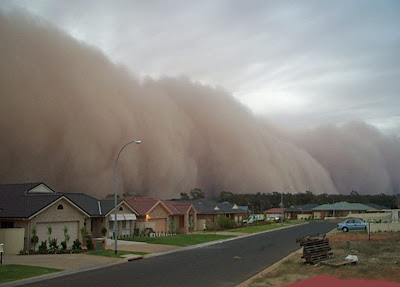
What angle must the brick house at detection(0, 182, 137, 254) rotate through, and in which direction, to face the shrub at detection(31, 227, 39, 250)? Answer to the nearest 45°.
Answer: approximately 45° to its right

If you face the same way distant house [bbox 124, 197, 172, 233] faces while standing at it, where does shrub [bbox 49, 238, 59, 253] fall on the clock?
The shrub is roughly at 2 o'clock from the distant house.

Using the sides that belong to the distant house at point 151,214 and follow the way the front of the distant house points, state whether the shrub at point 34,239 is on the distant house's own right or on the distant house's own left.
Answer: on the distant house's own right

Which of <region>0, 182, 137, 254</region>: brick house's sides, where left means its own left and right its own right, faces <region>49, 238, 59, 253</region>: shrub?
front

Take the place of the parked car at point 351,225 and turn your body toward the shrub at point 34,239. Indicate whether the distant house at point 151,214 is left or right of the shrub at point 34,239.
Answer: right

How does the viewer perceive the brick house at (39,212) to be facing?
facing the viewer and to the right of the viewer

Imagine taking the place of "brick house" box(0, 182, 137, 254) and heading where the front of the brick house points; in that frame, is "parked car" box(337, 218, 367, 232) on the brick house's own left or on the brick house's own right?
on the brick house's own left

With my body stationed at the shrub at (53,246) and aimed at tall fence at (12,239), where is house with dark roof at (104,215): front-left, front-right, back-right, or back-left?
back-right

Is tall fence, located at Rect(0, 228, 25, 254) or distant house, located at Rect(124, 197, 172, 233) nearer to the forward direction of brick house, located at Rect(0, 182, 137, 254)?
the tall fence

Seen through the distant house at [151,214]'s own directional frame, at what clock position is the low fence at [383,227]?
The low fence is roughly at 11 o'clock from the distant house.

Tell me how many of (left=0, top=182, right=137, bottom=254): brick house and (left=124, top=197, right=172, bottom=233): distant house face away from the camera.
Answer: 0
